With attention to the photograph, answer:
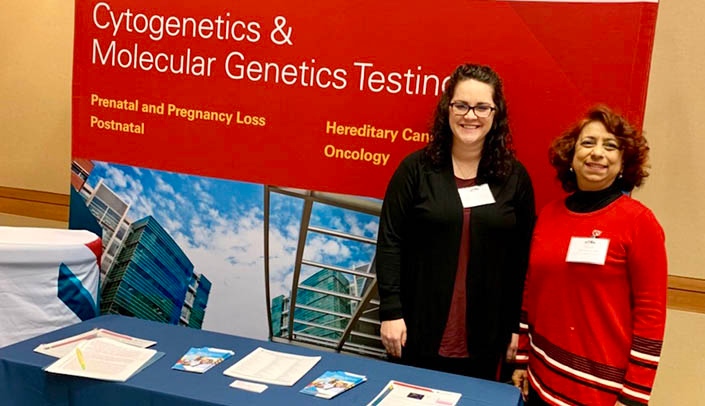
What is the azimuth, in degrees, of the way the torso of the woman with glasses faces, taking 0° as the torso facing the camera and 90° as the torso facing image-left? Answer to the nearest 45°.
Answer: approximately 0°

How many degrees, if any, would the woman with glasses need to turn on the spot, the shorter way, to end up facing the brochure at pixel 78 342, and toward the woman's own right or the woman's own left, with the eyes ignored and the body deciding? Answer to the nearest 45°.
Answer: approximately 90° to the woman's own right

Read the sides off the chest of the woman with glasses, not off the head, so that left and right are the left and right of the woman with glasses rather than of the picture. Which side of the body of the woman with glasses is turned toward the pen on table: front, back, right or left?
right

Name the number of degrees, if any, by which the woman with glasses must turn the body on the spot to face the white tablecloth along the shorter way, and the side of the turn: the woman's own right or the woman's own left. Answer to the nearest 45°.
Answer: approximately 90° to the woman's own right
